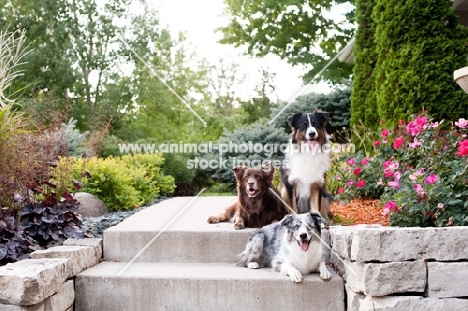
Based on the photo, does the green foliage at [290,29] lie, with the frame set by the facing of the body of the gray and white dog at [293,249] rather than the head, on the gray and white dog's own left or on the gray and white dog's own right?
on the gray and white dog's own left

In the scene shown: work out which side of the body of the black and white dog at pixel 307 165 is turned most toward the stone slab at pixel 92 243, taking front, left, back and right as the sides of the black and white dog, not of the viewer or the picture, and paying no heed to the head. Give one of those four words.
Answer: right

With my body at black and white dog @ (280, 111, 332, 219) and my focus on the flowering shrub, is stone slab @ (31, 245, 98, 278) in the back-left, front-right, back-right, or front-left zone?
back-right

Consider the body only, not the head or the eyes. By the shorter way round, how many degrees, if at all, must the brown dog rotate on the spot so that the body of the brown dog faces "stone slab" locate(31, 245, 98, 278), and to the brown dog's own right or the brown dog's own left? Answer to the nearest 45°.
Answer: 0° — it already faces it

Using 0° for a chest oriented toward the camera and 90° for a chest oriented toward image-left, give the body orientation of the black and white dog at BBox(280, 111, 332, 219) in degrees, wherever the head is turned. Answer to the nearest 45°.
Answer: approximately 0°

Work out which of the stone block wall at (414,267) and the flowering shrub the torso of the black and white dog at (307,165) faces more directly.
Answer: the stone block wall
